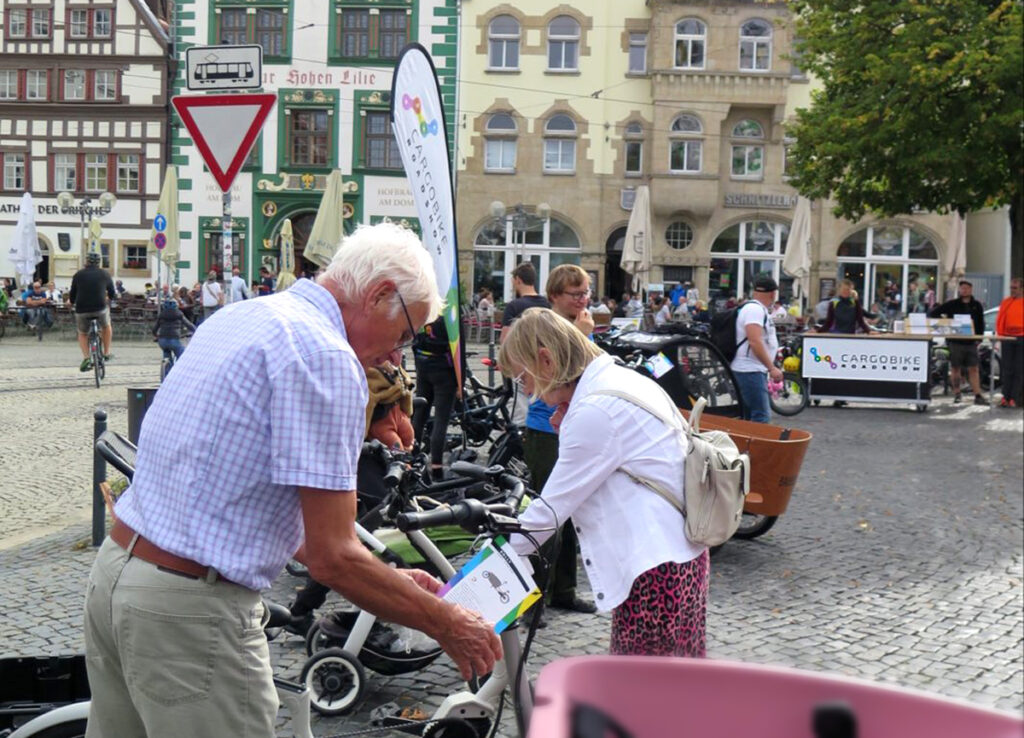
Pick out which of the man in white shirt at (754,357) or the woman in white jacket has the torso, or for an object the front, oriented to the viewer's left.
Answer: the woman in white jacket

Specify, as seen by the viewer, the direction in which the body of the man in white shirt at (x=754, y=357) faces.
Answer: to the viewer's right

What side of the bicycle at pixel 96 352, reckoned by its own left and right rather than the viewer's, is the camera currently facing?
back

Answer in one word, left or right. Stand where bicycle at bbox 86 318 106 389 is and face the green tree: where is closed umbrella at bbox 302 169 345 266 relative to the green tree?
left

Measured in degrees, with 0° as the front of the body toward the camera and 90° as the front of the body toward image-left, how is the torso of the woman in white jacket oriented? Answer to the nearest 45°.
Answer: approximately 90°

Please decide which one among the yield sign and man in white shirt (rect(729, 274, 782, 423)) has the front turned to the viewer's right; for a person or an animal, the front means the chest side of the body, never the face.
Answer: the man in white shirt

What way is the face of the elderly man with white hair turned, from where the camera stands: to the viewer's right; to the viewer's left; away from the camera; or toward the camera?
to the viewer's right

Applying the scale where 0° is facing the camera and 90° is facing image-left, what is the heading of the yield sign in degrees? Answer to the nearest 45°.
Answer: approximately 0°

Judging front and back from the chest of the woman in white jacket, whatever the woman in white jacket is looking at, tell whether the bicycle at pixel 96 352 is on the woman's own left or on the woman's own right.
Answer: on the woman's own right

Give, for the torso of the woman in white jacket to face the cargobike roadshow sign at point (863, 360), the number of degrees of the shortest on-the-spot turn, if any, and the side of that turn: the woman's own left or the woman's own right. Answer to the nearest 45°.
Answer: approximately 90° to the woman's own right

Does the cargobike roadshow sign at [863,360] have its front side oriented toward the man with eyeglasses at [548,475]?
yes

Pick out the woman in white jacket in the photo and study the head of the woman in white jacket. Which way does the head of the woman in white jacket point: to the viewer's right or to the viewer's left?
to the viewer's left

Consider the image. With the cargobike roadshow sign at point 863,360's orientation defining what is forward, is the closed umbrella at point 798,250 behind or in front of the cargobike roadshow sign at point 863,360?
behind
